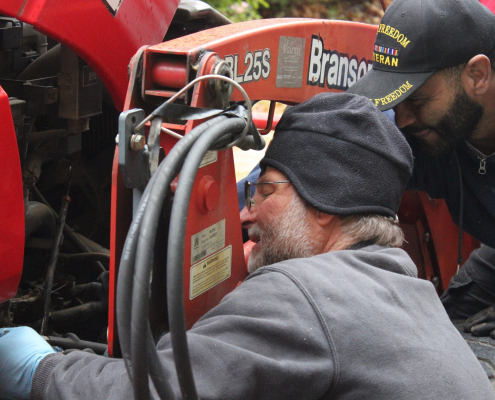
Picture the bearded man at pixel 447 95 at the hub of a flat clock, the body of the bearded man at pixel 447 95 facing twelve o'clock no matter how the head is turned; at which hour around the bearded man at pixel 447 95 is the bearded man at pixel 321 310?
the bearded man at pixel 321 310 is roughly at 11 o'clock from the bearded man at pixel 447 95.

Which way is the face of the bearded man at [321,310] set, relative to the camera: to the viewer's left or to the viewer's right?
to the viewer's left

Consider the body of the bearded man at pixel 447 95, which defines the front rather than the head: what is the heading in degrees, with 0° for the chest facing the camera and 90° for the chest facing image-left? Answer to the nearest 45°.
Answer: approximately 45°

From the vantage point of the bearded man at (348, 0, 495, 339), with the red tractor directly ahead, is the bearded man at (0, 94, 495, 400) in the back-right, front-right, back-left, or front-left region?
front-left

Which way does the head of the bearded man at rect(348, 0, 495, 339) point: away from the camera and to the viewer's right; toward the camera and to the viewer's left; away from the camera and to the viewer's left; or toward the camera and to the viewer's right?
toward the camera and to the viewer's left

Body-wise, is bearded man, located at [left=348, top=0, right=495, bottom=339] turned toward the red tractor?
yes
